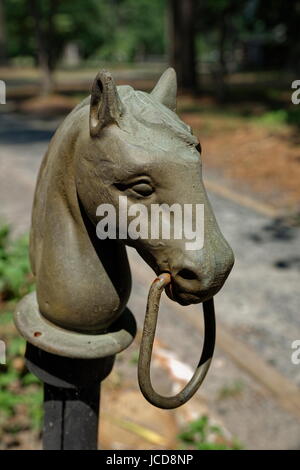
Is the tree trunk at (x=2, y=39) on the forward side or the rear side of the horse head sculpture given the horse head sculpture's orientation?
on the rear side

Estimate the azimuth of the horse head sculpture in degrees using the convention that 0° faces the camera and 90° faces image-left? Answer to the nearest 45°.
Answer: approximately 315°

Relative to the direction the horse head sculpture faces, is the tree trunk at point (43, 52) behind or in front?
behind
